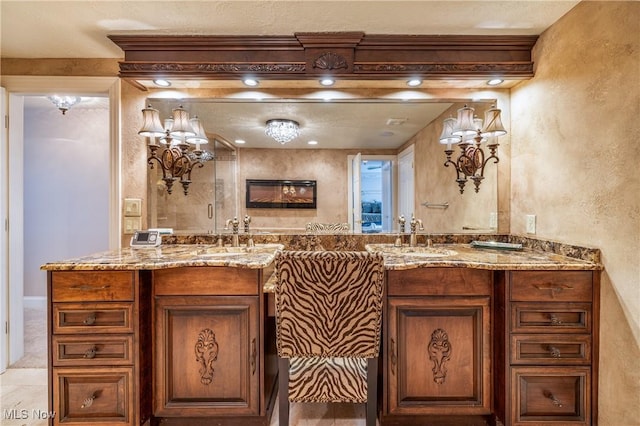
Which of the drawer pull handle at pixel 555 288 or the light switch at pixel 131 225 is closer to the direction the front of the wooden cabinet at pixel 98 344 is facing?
the drawer pull handle

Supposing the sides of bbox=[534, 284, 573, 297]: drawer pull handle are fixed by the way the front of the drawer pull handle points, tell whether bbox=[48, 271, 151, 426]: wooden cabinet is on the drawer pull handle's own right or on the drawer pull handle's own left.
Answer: on the drawer pull handle's own right

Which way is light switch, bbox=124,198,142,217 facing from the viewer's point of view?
toward the camera

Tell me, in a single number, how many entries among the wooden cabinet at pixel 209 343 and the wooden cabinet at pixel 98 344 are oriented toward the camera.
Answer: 2

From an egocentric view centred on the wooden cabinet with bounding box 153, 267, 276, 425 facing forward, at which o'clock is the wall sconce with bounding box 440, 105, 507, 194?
The wall sconce is roughly at 9 o'clock from the wooden cabinet.

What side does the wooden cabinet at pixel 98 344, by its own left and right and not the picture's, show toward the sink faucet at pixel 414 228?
left

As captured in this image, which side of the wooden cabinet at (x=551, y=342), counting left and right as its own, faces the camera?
front

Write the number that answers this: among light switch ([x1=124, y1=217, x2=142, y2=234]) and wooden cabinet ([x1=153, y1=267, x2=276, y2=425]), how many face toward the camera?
2

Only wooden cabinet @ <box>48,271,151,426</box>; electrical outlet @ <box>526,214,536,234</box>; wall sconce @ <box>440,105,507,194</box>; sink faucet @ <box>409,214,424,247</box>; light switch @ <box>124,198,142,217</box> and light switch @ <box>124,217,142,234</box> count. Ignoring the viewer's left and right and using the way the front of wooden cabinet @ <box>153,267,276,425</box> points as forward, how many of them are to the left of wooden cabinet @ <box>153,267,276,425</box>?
3

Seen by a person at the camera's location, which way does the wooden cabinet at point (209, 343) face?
facing the viewer

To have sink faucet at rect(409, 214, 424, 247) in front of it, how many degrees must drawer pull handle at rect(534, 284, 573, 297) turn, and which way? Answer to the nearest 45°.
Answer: approximately 90° to its right

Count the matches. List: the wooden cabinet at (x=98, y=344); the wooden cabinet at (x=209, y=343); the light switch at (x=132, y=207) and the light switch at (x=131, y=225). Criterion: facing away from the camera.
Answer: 0

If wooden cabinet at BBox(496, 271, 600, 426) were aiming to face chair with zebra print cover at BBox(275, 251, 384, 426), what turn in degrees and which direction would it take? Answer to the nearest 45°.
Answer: approximately 45° to its right

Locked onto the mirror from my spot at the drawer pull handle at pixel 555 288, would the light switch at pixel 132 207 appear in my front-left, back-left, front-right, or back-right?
front-left

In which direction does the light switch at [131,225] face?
toward the camera
